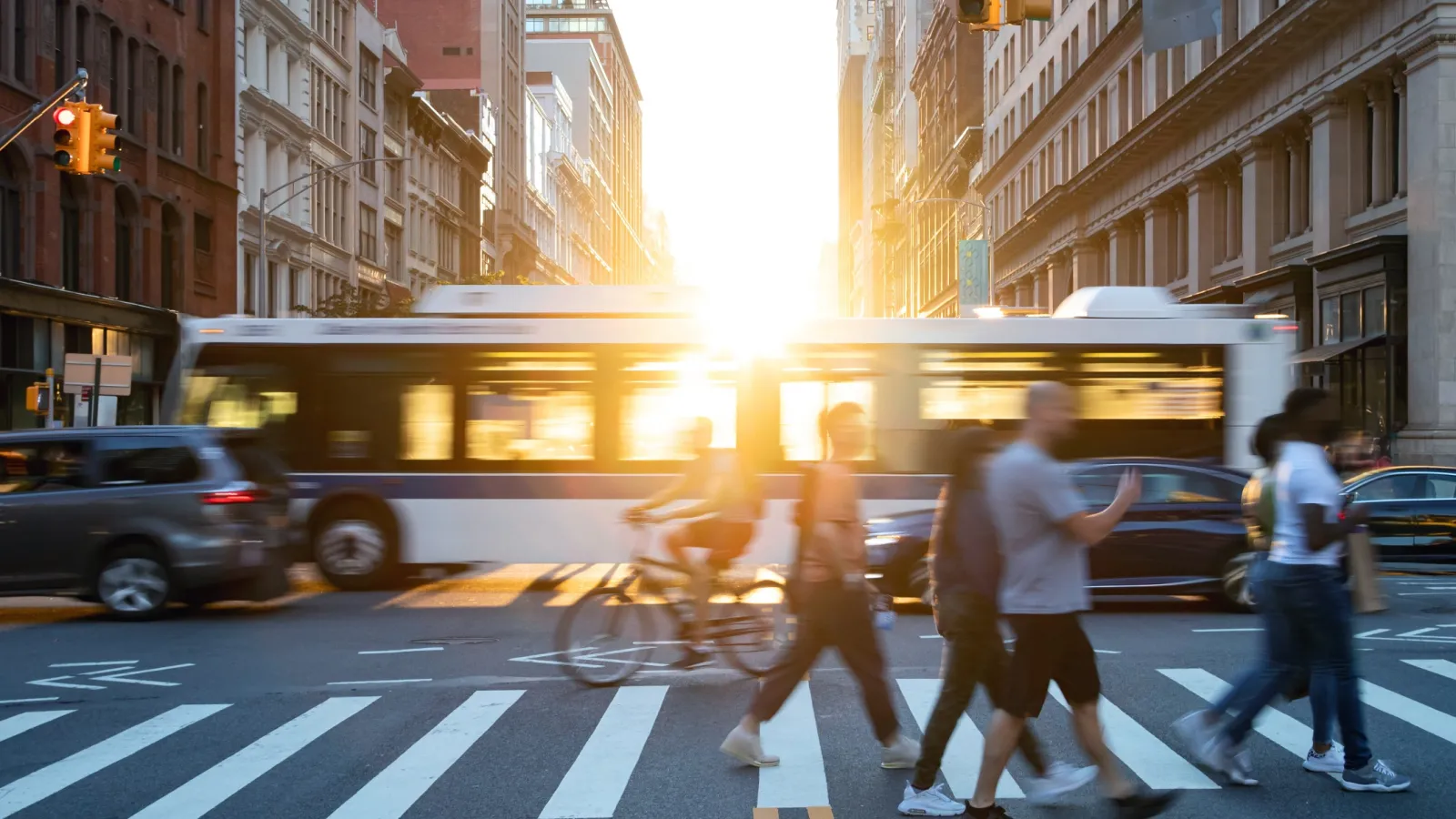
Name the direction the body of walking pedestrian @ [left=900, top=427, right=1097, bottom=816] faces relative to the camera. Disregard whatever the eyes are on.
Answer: to the viewer's right

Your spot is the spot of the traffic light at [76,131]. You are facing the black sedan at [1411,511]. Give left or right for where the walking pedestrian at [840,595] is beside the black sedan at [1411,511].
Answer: right

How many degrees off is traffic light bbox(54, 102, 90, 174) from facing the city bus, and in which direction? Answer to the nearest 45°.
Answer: approximately 90° to its left

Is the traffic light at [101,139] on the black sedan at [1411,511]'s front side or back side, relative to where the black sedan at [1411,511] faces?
on the front side

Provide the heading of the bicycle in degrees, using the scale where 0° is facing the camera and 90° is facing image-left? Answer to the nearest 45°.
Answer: approximately 90°

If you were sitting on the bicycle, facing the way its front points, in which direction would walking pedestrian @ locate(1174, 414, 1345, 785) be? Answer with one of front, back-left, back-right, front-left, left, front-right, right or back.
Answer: back-left

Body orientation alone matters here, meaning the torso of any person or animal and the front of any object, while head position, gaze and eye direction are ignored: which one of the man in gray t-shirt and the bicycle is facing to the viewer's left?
the bicycle

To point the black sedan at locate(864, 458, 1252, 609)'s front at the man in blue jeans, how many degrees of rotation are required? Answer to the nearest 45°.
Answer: approximately 90° to its left

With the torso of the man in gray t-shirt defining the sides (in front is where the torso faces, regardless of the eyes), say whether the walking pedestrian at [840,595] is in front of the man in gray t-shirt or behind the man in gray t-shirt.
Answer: behind

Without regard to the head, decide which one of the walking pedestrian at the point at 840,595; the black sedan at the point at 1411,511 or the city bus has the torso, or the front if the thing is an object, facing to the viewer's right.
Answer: the walking pedestrian
